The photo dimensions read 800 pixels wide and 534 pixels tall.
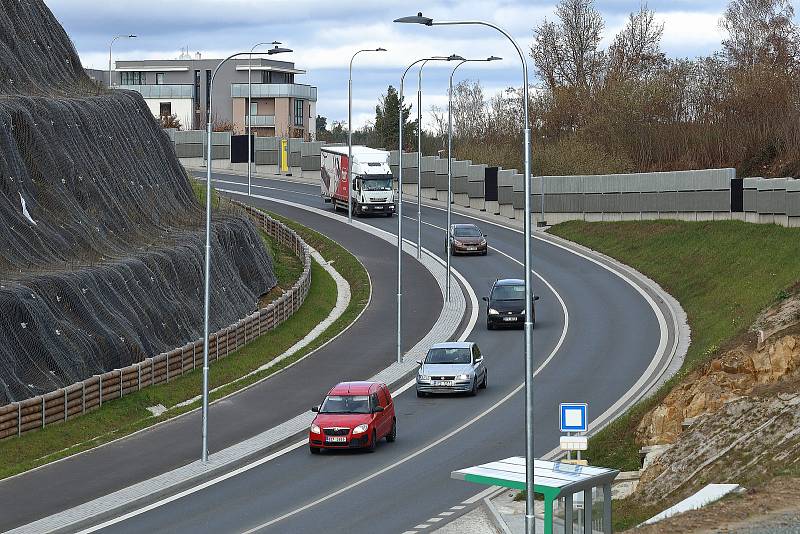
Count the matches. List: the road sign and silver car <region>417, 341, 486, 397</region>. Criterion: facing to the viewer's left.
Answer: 0

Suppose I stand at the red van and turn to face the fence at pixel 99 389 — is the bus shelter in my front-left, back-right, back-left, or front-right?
back-left

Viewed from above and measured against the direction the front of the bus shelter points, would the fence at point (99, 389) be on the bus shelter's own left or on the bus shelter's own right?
on the bus shelter's own right

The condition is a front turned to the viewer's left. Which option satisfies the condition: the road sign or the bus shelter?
the bus shelter

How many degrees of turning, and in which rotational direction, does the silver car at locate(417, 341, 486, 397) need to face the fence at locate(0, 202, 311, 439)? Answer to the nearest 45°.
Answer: approximately 90° to its right

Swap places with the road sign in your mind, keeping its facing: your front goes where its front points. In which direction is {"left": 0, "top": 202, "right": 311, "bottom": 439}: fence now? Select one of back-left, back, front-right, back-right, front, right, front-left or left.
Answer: back-right

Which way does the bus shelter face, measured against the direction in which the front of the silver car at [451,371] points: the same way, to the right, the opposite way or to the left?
to the right

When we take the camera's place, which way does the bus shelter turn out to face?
facing to the left of the viewer

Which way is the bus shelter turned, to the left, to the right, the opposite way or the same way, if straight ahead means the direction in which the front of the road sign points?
to the right

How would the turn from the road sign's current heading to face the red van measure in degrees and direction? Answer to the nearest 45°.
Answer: approximately 135° to its right

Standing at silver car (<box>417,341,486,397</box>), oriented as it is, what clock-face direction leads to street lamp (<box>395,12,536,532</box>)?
The street lamp is roughly at 12 o'clock from the silver car.

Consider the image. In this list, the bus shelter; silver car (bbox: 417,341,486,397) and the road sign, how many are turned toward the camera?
2

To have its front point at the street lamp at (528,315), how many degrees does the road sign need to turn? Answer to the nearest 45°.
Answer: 0° — it already faces it

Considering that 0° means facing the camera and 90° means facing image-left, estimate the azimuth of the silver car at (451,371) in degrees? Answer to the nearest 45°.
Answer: approximately 0°

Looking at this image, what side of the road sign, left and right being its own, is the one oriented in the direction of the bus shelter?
front
